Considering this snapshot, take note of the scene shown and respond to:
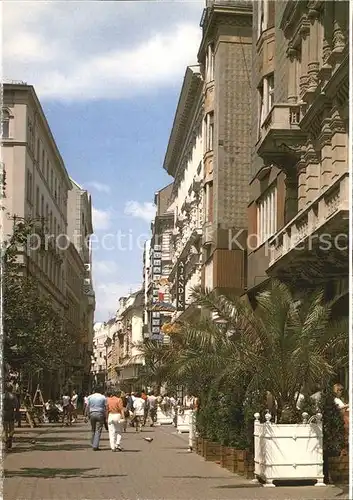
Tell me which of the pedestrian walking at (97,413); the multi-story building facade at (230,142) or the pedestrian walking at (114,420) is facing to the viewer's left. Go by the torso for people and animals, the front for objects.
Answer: the multi-story building facade

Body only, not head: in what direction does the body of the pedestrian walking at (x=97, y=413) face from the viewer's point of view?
away from the camera

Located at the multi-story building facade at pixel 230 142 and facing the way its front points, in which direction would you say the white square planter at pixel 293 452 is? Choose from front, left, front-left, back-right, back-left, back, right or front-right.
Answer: left

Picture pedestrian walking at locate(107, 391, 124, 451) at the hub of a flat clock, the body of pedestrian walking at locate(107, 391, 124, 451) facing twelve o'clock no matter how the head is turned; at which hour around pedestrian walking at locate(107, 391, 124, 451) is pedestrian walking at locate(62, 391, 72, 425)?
pedestrian walking at locate(62, 391, 72, 425) is roughly at 12 o'clock from pedestrian walking at locate(107, 391, 124, 451).

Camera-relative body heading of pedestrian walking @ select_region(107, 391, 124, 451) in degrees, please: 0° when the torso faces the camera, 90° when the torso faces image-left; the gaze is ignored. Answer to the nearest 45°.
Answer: approximately 180°

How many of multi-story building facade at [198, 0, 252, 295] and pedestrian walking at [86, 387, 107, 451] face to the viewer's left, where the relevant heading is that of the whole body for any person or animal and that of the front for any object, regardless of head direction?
1

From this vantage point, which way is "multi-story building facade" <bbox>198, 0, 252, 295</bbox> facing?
to the viewer's left

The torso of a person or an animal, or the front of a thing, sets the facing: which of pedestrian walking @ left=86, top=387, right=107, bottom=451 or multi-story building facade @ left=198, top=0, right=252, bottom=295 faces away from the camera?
the pedestrian walking

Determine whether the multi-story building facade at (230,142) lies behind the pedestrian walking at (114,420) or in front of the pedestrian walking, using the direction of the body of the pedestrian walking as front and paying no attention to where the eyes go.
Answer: in front

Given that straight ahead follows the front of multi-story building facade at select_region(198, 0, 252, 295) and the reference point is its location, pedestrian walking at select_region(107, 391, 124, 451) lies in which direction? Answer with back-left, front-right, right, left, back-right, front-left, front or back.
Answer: left

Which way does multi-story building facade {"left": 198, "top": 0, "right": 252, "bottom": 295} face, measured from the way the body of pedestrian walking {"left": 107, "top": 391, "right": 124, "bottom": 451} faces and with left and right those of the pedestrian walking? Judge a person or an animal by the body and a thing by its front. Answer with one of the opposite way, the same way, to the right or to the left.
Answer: to the left

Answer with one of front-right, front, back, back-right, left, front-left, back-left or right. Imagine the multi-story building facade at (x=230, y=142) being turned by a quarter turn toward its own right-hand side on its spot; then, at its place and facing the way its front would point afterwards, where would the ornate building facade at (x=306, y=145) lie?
back
